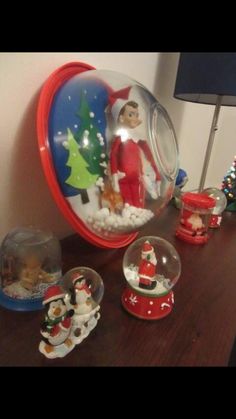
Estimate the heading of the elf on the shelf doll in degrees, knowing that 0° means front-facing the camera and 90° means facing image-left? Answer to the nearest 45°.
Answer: approximately 315°

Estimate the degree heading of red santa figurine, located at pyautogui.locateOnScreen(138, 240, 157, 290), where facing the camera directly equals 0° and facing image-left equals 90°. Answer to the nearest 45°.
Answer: approximately 315°
